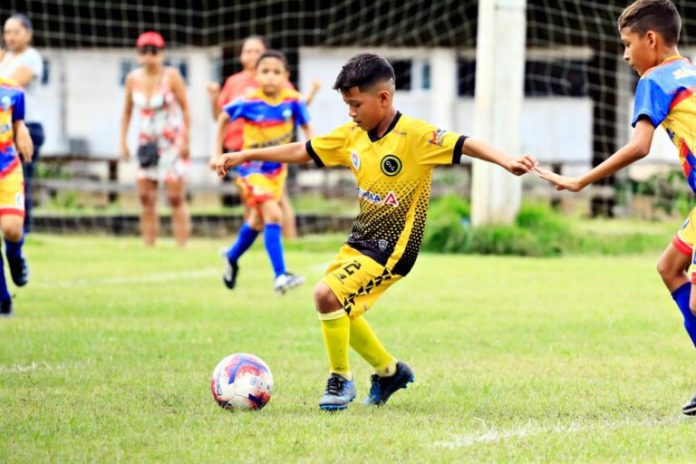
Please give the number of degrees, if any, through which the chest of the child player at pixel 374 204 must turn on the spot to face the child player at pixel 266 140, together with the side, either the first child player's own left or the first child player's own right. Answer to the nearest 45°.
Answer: approximately 135° to the first child player's own right

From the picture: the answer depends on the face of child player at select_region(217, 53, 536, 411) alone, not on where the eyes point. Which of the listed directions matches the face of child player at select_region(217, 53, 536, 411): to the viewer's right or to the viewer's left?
to the viewer's left

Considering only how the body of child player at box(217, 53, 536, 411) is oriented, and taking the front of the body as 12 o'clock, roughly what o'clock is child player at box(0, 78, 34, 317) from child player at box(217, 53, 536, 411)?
child player at box(0, 78, 34, 317) is roughly at 3 o'clock from child player at box(217, 53, 536, 411).

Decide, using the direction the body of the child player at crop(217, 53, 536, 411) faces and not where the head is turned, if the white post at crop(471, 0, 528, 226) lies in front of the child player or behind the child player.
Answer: behind

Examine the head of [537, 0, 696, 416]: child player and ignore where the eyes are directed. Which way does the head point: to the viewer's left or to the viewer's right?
to the viewer's left

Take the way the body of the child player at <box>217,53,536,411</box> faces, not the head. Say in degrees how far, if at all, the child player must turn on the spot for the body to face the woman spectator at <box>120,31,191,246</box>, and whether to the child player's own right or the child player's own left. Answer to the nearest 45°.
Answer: approximately 135° to the child player's own right

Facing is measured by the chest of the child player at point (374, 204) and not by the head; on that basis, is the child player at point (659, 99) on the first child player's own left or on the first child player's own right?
on the first child player's own left

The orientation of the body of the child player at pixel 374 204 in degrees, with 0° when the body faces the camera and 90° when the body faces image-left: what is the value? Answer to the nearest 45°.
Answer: approximately 45°

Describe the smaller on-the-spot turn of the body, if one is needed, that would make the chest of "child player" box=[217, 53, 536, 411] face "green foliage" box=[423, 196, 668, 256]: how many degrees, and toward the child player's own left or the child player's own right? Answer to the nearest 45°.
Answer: approximately 135° to the child player's own right
